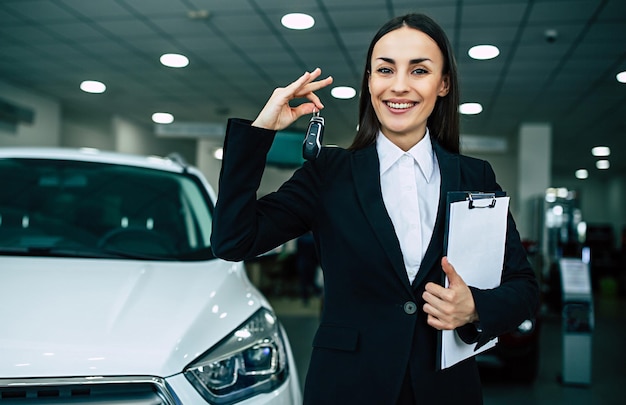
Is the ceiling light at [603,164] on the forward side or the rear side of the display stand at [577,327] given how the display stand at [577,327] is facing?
on the rear side

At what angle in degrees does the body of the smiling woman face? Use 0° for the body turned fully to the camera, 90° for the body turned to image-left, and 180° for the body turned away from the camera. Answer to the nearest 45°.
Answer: approximately 0°

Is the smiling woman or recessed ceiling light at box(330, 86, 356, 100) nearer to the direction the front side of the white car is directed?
the smiling woman

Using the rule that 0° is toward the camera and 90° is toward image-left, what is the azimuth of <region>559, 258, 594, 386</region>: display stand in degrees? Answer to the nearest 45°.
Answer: approximately 0°

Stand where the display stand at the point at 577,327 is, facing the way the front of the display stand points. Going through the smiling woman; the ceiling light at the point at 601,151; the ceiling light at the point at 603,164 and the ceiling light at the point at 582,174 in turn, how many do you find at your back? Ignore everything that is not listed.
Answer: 3

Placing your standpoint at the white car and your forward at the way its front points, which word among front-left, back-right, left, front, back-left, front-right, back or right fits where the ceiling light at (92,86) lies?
back

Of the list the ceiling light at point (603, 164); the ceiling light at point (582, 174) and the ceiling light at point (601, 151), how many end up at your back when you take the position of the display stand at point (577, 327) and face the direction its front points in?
3

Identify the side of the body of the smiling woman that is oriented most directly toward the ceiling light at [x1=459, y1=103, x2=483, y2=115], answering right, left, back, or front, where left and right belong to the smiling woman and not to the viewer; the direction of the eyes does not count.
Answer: back

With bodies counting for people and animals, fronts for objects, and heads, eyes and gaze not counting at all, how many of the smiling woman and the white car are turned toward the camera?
2
